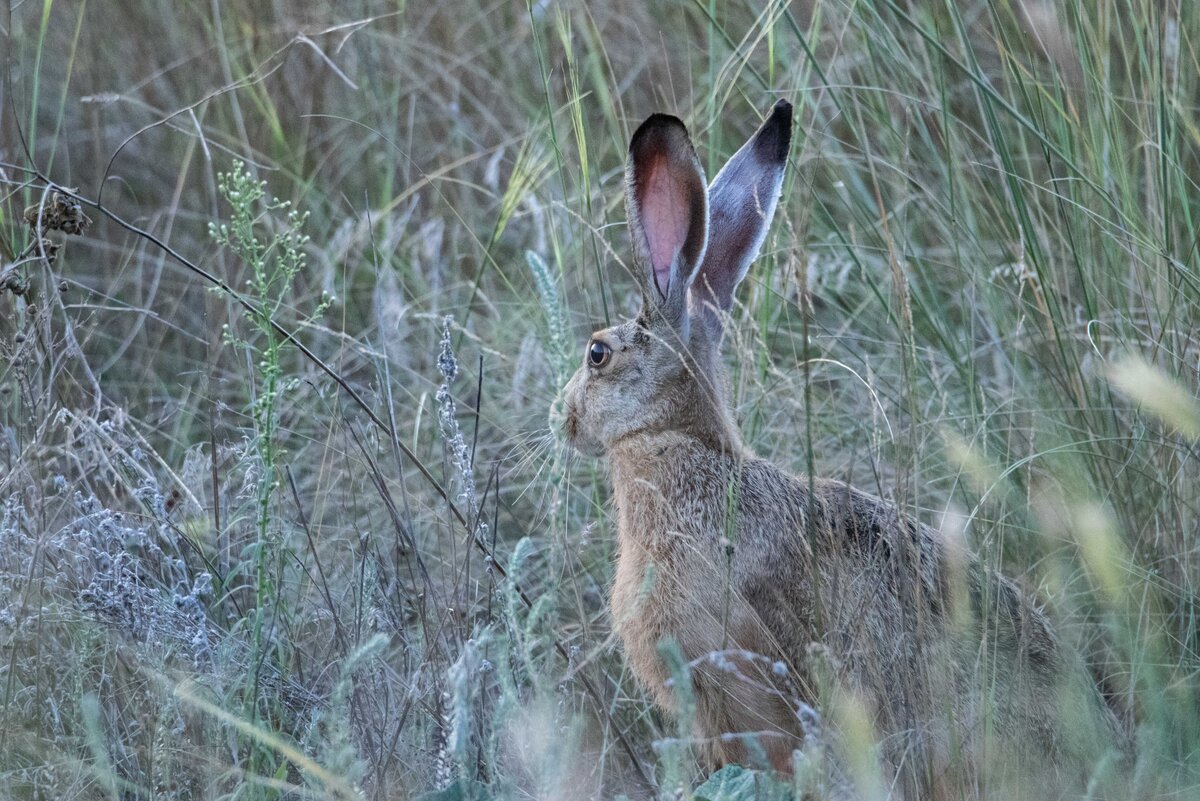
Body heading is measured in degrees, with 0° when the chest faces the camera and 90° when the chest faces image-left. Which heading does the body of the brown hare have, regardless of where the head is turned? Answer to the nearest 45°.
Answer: approximately 90°

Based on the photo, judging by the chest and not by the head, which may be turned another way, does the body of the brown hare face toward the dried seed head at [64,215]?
yes
